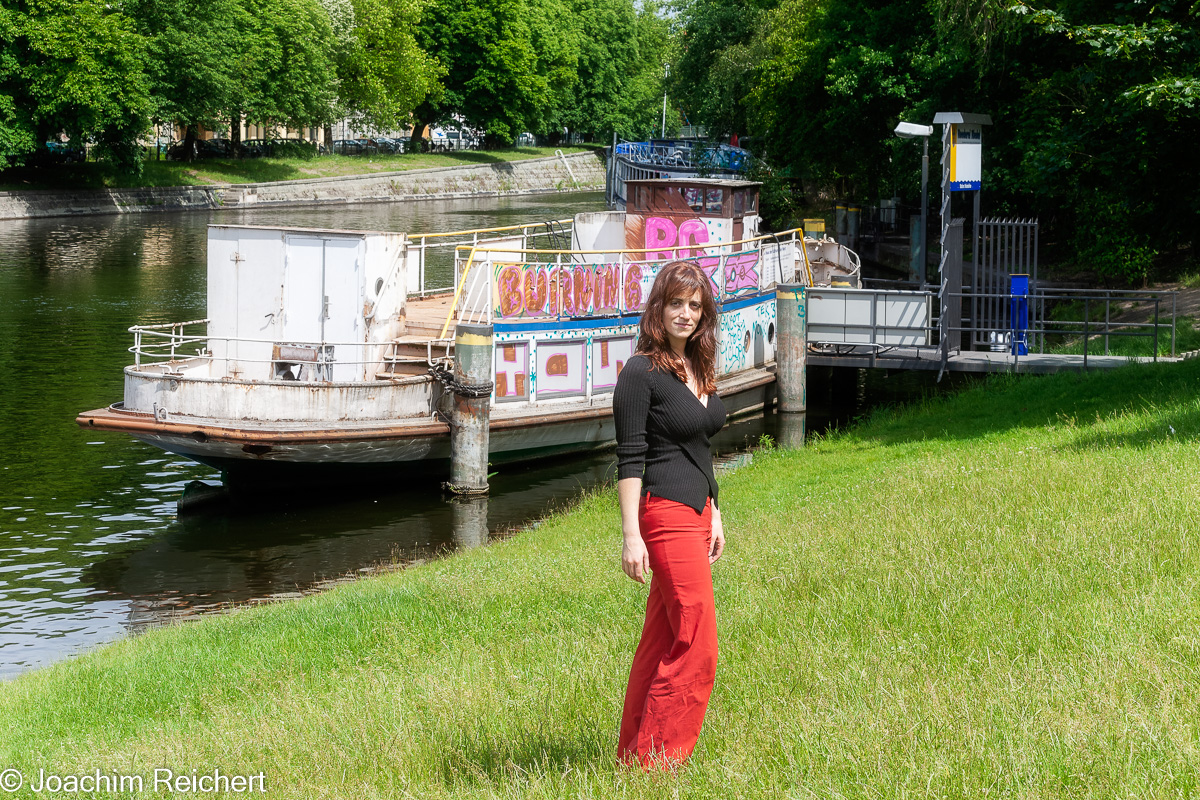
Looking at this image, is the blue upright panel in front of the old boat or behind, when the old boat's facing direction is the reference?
in front

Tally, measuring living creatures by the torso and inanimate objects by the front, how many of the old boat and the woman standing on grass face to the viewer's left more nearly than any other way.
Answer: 0

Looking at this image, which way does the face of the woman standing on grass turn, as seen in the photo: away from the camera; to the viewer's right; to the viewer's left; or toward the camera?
toward the camera

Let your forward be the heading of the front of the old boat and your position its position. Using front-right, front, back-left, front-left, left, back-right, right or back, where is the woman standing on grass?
back-right

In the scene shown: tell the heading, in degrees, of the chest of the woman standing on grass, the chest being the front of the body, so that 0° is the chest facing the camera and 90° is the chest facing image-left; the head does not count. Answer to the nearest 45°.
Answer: approximately 315°

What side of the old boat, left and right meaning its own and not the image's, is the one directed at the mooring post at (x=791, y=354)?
front

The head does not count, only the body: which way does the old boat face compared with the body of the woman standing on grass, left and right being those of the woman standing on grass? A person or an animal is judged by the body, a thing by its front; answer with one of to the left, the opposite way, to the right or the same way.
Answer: to the left

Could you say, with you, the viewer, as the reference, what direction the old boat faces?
facing away from the viewer and to the right of the viewer

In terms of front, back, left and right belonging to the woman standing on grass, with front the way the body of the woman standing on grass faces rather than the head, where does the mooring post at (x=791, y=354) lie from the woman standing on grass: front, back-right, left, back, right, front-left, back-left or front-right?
back-left
